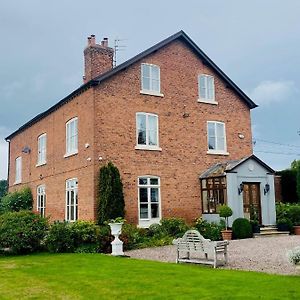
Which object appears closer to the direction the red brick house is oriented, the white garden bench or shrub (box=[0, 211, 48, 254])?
the white garden bench

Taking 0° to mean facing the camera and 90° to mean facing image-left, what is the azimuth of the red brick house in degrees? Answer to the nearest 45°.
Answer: approximately 315°

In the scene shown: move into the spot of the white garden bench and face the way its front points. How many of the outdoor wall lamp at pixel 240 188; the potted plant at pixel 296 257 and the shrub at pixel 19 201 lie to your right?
1

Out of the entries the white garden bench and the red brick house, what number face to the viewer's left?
0
